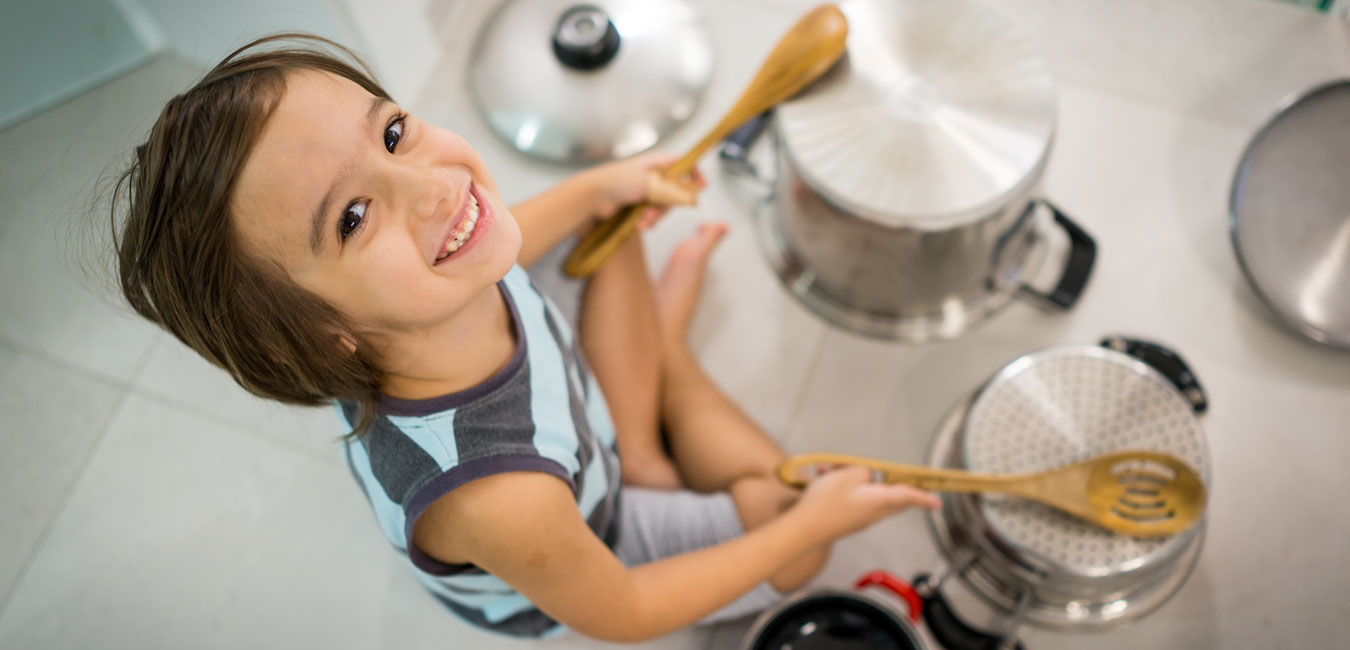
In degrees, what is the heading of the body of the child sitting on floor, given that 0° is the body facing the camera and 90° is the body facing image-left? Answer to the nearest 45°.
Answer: approximately 270°

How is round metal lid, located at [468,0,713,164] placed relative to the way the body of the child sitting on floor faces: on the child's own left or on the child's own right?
on the child's own left

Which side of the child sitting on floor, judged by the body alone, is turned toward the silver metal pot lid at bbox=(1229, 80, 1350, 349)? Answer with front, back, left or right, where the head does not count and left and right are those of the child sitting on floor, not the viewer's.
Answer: front

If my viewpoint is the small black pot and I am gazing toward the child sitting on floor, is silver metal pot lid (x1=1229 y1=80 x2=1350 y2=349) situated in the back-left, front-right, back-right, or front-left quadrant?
back-right

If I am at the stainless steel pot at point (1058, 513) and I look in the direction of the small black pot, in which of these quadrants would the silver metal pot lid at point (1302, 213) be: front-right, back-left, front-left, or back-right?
back-right
